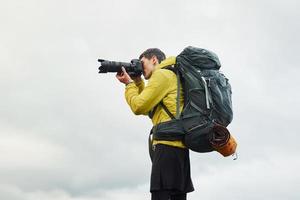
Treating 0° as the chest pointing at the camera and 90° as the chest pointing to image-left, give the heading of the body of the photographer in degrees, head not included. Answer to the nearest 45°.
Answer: approximately 90°

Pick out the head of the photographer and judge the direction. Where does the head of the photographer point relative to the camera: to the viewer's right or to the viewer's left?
to the viewer's left

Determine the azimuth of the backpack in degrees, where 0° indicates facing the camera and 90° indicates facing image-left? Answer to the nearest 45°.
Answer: approximately 270°
